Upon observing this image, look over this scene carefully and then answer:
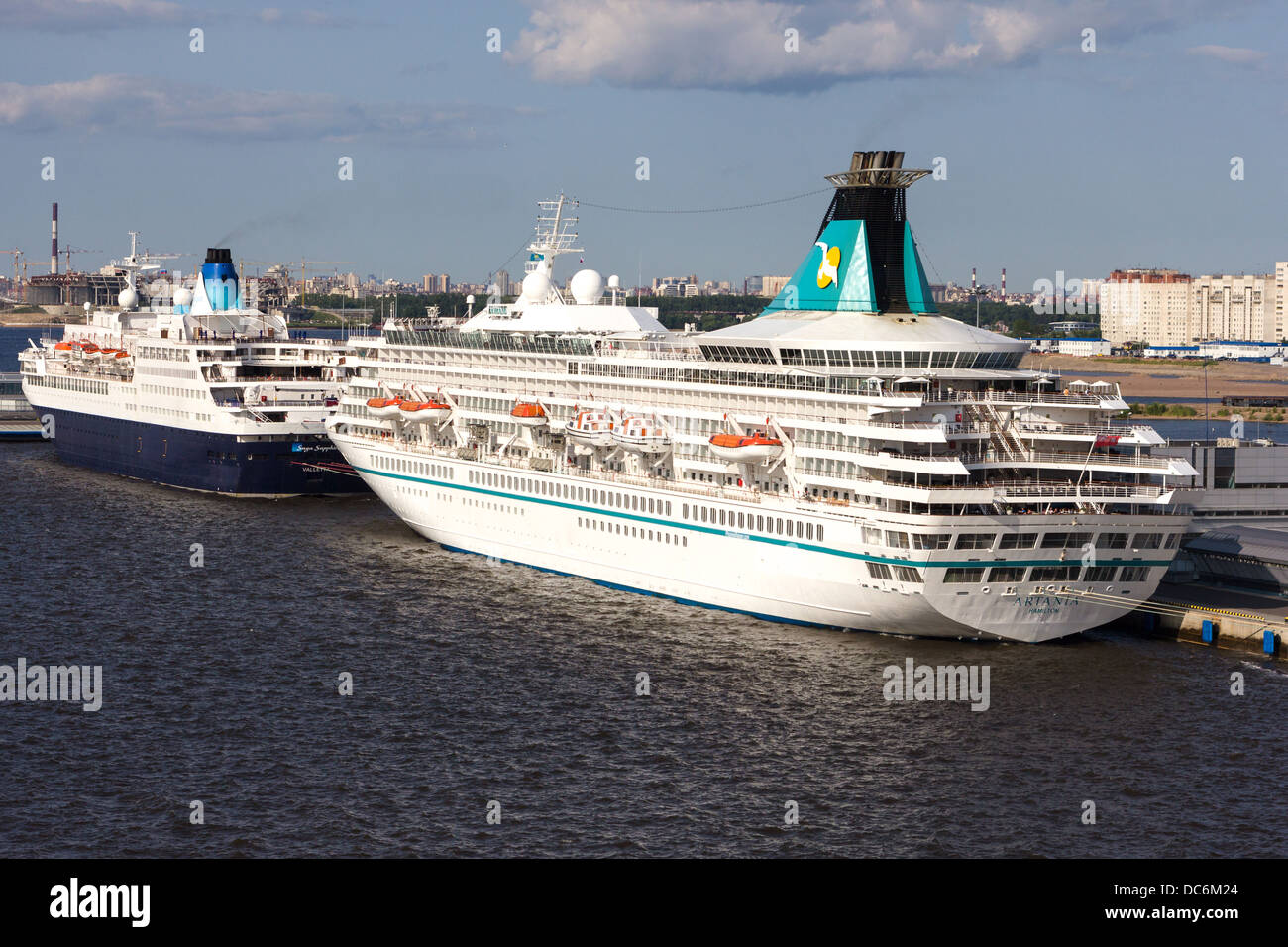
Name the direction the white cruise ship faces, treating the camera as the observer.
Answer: facing away from the viewer and to the left of the viewer
